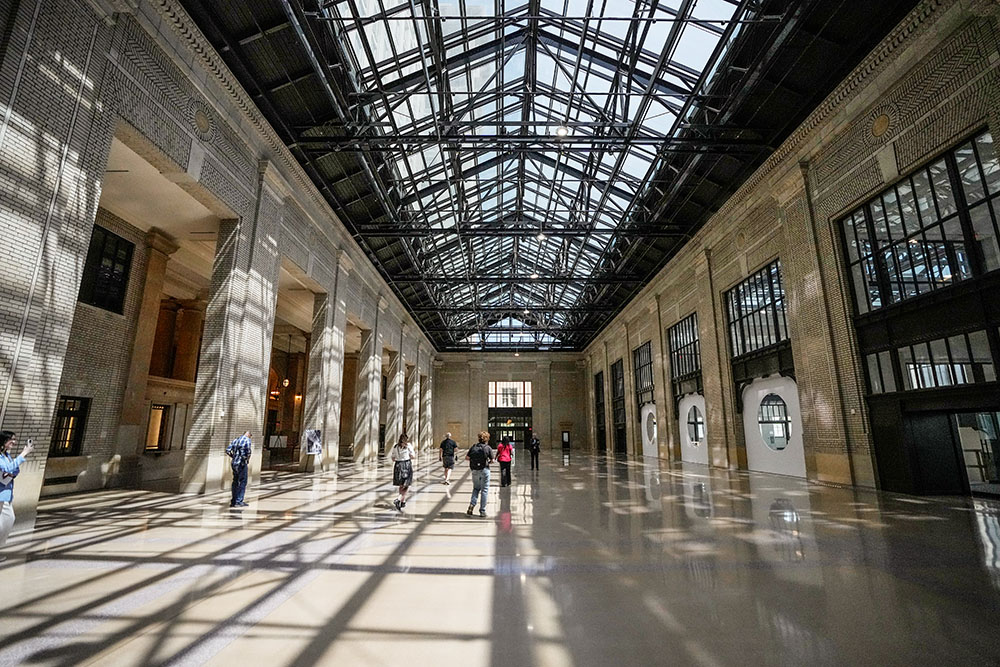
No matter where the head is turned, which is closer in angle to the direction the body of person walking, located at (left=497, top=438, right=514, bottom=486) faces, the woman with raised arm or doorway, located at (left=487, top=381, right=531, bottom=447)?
the doorway

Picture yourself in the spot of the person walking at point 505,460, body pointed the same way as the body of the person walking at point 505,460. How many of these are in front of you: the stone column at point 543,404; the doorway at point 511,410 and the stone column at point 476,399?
3

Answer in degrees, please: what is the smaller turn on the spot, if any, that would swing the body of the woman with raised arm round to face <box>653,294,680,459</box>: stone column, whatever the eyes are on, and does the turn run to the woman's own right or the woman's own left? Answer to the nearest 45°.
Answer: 0° — they already face it

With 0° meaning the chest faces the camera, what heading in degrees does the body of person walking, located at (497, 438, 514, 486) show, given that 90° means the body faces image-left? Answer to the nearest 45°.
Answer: approximately 180°

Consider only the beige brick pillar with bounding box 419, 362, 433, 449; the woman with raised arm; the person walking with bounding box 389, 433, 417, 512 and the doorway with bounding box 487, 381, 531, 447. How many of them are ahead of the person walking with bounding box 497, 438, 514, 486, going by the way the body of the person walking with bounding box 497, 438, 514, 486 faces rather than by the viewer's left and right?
2

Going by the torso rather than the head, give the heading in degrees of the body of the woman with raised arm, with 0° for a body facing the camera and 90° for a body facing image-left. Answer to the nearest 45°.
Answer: approximately 270°

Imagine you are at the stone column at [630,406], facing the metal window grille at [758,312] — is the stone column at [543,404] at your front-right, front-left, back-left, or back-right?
back-right

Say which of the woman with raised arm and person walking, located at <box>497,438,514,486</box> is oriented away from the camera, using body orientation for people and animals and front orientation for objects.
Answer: the person walking

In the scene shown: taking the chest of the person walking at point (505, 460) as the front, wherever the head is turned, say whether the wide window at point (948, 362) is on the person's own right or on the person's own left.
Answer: on the person's own right

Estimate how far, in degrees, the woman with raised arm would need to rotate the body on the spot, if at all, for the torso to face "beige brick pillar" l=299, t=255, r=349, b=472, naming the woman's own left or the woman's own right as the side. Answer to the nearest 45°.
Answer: approximately 45° to the woman's own left

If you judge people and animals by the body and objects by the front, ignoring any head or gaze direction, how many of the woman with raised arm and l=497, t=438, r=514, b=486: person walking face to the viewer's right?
1

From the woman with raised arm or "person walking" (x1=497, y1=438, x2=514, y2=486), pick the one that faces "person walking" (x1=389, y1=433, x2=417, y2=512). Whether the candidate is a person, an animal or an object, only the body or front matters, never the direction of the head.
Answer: the woman with raised arm
